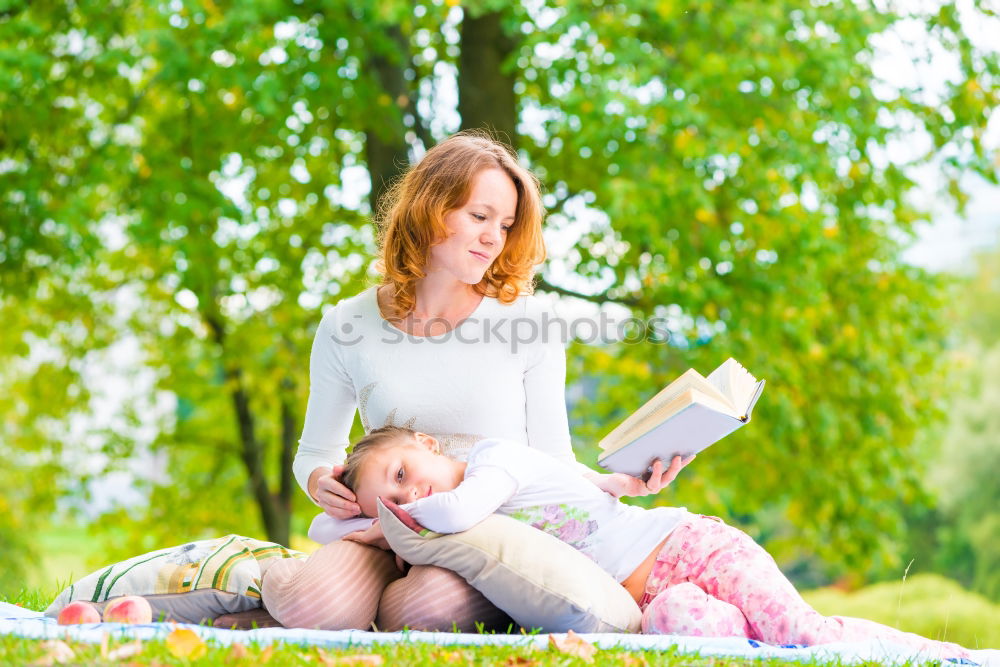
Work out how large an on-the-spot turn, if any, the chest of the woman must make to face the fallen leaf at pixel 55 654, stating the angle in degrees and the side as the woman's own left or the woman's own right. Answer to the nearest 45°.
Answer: approximately 45° to the woman's own right

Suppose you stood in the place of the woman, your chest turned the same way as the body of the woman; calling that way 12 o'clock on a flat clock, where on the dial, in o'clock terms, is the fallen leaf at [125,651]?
The fallen leaf is roughly at 1 o'clock from the woman.

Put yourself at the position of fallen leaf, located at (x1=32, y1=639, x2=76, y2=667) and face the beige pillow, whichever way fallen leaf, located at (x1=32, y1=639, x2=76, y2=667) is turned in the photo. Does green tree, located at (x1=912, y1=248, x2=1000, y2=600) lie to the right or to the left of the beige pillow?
left

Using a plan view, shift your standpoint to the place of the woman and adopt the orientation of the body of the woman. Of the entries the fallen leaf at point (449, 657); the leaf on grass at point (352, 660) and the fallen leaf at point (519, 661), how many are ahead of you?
3

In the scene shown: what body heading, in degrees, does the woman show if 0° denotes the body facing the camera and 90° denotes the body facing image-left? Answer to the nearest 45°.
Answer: approximately 0°

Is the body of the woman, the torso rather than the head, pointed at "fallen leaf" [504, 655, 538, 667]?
yes

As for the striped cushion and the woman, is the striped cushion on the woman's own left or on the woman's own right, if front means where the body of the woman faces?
on the woman's own right
